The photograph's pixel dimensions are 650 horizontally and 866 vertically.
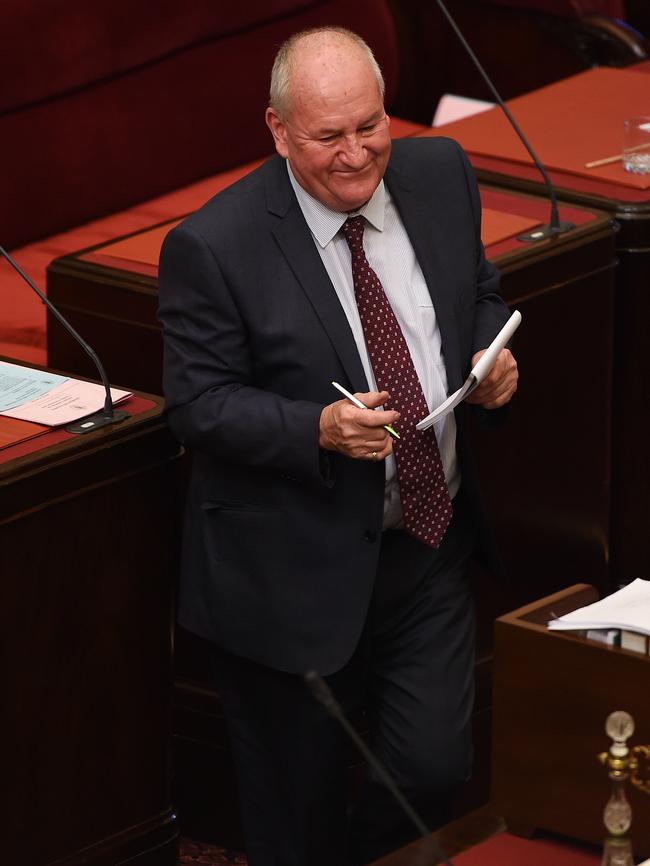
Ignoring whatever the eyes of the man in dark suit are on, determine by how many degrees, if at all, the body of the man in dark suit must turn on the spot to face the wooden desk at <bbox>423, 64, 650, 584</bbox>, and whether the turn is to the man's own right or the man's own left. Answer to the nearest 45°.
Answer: approximately 90° to the man's own left

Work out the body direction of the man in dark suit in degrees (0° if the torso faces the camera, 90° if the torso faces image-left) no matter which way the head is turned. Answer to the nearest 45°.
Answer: approximately 315°

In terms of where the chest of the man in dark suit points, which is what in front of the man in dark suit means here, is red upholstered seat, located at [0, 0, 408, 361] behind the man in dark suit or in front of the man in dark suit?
behind

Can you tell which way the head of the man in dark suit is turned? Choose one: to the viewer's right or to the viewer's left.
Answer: to the viewer's right

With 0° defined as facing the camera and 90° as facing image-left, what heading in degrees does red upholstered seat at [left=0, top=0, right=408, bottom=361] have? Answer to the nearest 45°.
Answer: approximately 315°

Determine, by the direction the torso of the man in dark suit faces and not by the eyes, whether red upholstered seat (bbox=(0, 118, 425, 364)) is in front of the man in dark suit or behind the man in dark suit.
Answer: behind

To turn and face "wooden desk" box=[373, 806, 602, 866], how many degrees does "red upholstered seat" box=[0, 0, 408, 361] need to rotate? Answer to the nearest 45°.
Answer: approximately 45° to its right

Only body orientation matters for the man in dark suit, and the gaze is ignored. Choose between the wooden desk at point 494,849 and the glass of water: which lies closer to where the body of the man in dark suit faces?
the wooden desk

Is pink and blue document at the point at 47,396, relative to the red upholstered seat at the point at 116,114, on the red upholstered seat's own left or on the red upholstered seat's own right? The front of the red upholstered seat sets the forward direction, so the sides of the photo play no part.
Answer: on the red upholstered seat's own right

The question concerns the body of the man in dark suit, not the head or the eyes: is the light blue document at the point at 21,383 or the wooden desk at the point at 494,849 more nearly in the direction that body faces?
the wooden desk
